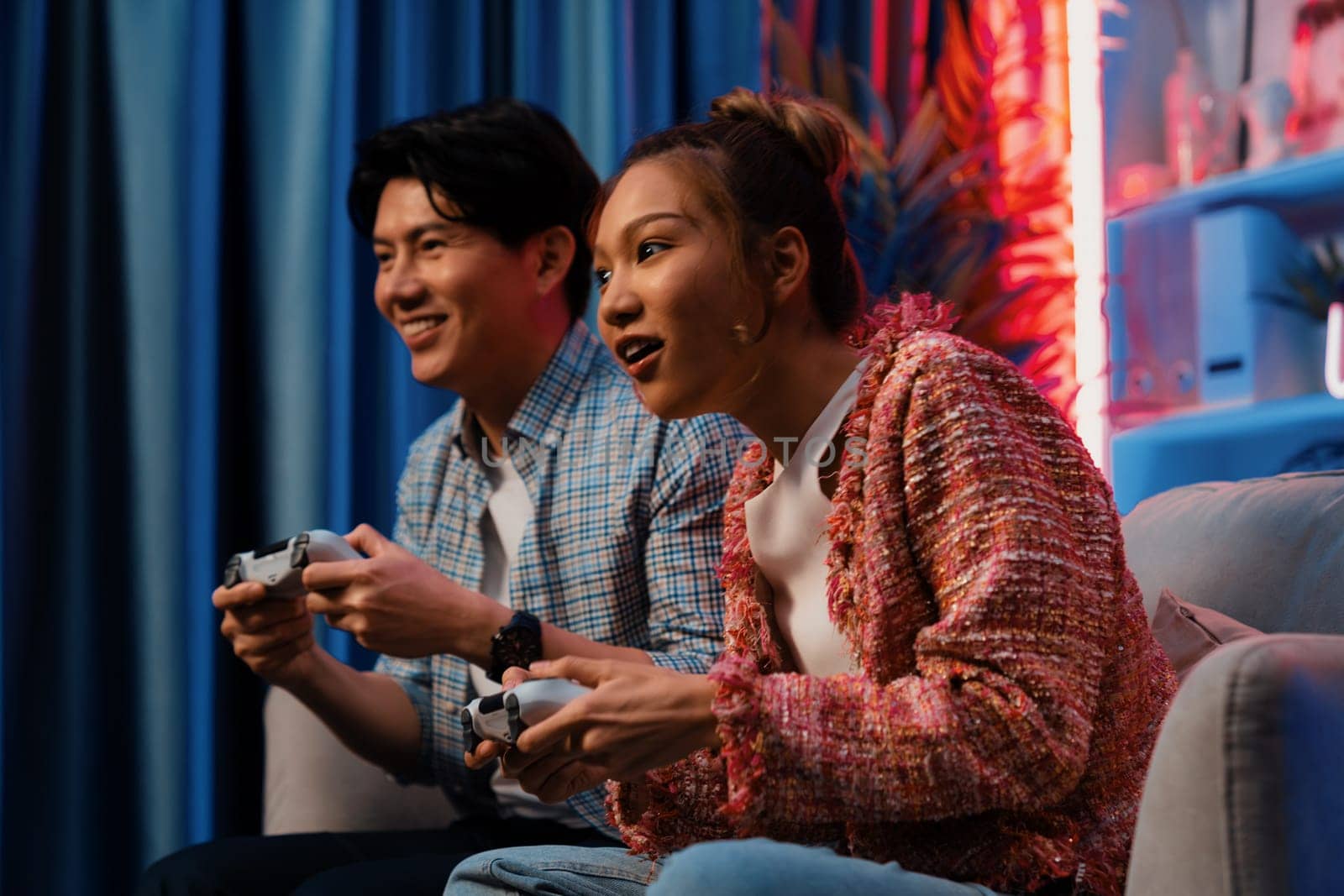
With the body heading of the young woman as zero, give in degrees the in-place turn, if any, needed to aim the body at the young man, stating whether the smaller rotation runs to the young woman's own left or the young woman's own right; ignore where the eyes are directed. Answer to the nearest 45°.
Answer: approximately 90° to the young woman's own right

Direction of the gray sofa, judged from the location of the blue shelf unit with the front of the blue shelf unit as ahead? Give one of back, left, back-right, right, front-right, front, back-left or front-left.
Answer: front-left

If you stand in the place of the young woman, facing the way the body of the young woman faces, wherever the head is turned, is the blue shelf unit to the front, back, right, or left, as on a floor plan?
back

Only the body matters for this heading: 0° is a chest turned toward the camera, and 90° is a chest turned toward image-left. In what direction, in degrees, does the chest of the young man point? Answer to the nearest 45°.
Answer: approximately 45°

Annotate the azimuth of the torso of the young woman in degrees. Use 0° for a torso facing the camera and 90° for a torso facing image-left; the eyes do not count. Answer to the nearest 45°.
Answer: approximately 45°

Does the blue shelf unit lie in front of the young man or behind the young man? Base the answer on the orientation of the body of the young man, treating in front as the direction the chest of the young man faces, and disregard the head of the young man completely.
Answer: behind

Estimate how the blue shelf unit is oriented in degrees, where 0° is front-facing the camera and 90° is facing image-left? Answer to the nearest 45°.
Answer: approximately 45°
